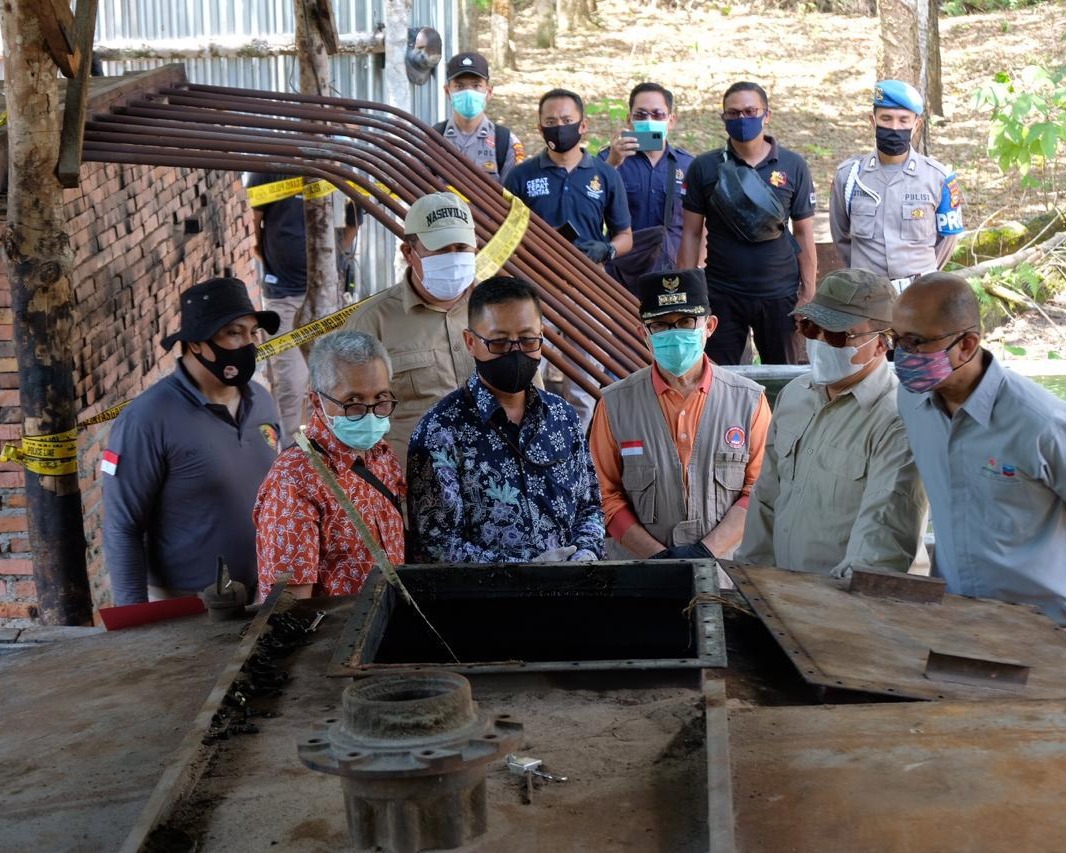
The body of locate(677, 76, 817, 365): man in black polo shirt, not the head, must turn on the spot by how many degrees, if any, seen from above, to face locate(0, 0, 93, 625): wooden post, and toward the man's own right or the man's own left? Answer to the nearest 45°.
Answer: approximately 45° to the man's own right

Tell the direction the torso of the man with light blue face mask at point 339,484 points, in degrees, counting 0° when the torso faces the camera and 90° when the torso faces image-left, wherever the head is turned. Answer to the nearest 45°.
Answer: approximately 315°

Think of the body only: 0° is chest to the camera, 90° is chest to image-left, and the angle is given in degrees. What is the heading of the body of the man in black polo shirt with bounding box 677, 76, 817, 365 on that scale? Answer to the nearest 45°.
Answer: approximately 0°

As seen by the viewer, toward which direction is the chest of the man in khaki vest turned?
toward the camera

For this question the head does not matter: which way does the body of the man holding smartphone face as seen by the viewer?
toward the camera

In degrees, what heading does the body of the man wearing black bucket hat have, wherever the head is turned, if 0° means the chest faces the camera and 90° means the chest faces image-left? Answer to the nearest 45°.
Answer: approximately 315°

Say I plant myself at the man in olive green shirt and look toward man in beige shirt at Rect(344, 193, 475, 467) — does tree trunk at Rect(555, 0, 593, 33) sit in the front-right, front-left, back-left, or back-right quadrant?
front-right

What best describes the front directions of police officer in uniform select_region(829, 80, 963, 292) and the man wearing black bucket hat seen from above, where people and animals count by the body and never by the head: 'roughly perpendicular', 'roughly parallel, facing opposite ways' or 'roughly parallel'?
roughly perpendicular

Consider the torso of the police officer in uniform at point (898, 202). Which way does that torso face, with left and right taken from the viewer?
facing the viewer

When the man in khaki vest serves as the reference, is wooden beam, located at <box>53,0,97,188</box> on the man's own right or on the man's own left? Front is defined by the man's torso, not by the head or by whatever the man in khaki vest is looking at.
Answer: on the man's own right

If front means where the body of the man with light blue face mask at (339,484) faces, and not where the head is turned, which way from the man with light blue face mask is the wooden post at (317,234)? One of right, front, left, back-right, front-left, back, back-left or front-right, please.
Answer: back-left

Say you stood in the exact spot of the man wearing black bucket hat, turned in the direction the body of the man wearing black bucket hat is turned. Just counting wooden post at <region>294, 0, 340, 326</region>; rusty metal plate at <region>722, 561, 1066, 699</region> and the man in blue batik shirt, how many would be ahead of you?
2

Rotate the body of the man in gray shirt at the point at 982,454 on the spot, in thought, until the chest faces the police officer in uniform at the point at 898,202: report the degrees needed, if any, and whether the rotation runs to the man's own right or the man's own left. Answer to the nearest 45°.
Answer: approximately 135° to the man's own right

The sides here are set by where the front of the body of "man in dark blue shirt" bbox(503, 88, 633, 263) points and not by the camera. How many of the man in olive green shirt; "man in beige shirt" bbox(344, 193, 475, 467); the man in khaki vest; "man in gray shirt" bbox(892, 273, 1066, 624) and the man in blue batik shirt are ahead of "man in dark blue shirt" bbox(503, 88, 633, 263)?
5
